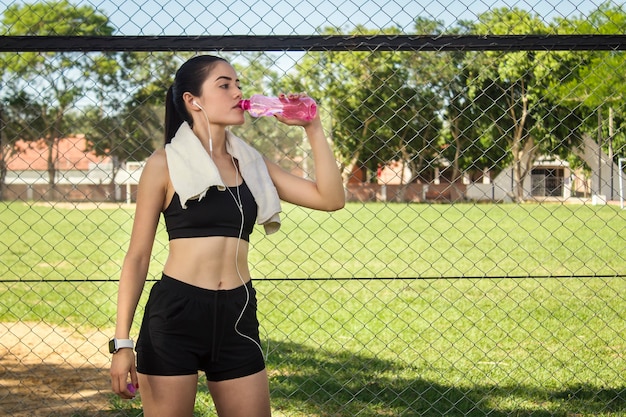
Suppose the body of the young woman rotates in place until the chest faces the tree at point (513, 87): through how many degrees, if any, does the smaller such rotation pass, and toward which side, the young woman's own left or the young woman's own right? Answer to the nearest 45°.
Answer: approximately 90° to the young woman's own left

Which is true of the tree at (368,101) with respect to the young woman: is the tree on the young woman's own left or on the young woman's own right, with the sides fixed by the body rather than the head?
on the young woman's own left

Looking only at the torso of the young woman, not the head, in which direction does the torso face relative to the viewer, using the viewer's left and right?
facing the viewer and to the right of the viewer

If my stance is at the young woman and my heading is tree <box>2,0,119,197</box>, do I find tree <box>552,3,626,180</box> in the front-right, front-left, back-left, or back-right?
front-right

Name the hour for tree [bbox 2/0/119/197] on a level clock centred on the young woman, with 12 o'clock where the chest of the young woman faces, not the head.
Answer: The tree is roughly at 7 o'clock from the young woman.
